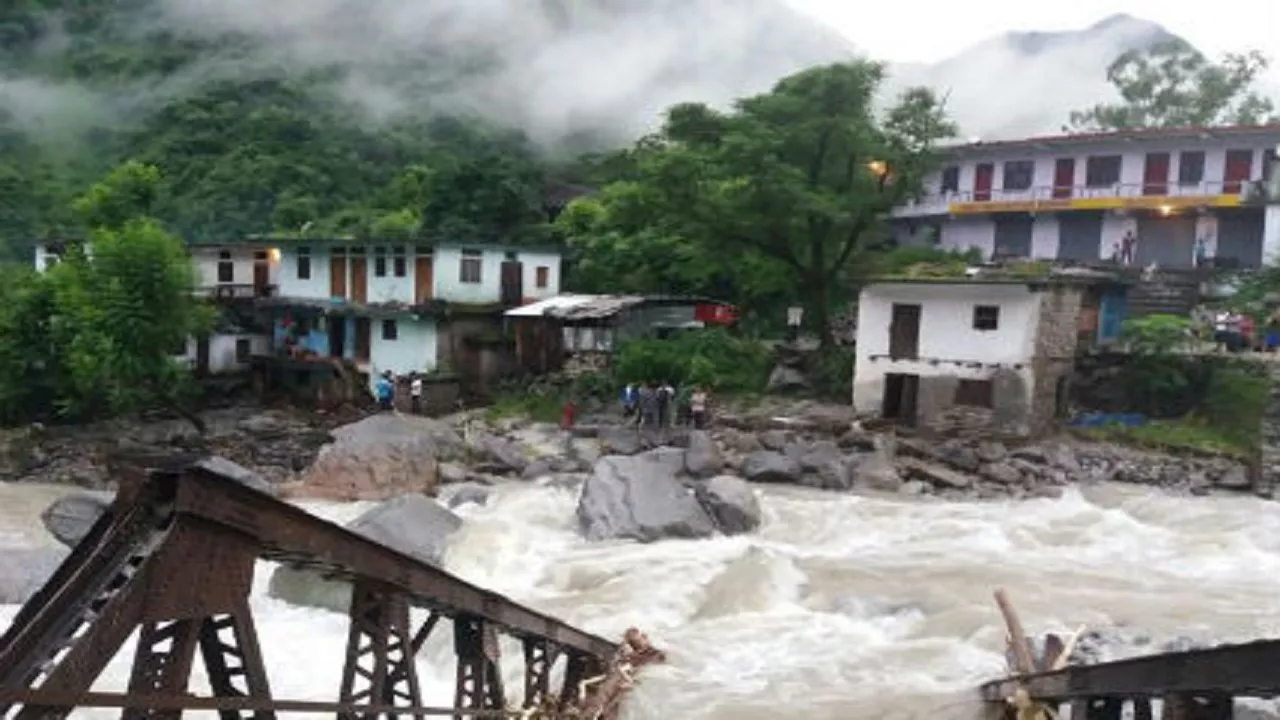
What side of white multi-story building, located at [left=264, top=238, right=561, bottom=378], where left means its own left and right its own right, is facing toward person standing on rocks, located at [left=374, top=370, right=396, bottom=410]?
front

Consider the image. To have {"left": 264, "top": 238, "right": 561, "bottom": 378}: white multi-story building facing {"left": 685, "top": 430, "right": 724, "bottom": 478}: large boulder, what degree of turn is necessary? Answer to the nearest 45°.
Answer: approximately 45° to its left

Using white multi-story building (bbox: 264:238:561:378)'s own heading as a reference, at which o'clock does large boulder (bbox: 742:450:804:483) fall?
The large boulder is roughly at 11 o'clock from the white multi-story building.

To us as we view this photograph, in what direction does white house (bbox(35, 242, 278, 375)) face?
facing the viewer

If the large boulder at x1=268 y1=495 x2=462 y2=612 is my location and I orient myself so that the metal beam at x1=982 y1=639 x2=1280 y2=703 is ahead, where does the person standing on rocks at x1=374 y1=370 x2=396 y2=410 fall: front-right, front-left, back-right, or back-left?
back-left

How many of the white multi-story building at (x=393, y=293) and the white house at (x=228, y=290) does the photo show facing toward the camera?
2

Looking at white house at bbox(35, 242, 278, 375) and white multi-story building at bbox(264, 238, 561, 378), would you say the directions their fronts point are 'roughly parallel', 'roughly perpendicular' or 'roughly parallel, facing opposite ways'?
roughly parallel

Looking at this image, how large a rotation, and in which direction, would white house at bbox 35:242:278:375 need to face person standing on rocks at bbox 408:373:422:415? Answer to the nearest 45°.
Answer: approximately 45° to its left

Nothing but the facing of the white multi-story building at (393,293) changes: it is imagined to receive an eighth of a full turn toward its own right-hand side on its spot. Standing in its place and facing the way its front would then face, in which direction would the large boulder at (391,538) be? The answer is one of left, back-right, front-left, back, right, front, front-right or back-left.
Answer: front-left

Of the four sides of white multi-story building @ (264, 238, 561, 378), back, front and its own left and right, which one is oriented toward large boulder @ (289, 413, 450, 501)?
front

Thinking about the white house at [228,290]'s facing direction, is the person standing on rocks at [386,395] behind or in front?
in front

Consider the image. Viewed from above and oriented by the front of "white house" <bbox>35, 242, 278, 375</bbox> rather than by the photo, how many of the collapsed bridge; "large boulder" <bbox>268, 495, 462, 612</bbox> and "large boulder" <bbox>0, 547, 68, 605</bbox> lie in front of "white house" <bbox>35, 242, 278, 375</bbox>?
3
